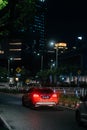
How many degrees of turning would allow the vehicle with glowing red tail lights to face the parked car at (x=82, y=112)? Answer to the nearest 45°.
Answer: approximately 135° to its left

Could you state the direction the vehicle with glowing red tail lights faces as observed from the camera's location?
facing away from the viewer and to the left of the viewer
